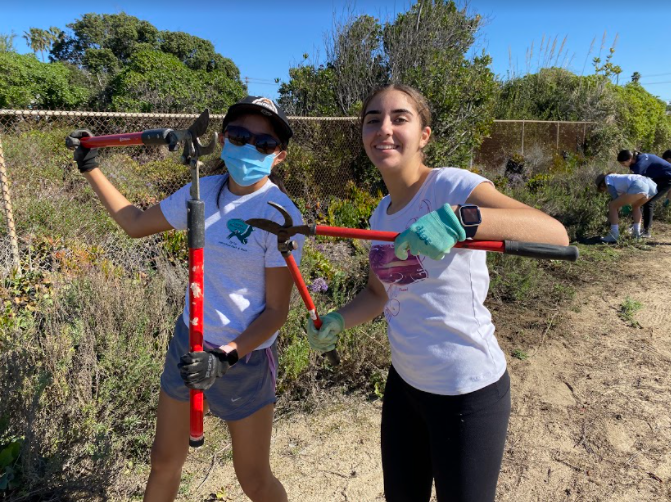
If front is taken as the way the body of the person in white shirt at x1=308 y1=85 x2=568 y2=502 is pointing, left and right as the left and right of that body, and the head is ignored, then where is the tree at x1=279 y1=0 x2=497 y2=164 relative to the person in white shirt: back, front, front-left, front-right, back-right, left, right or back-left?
back-right

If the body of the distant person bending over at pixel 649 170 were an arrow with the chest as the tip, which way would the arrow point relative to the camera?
to the viewer's left

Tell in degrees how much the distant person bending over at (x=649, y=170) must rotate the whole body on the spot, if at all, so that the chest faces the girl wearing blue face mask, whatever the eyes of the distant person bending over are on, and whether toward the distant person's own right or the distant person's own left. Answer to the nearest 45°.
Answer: approximately 90° to the distant person's own left

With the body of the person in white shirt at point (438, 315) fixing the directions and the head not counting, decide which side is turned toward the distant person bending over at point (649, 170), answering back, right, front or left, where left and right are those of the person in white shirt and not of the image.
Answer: back

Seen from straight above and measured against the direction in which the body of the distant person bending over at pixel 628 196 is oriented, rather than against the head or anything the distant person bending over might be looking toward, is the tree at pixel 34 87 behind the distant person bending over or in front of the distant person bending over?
in front

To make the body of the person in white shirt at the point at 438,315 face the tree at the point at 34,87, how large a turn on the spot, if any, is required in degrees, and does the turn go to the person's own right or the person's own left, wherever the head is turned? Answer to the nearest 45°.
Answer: approximately 90° to the person's own right

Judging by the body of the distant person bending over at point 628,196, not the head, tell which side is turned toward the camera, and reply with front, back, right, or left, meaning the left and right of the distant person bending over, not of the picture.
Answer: left

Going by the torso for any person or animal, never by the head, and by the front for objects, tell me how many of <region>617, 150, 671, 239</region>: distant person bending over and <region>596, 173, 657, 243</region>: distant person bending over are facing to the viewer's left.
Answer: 2
